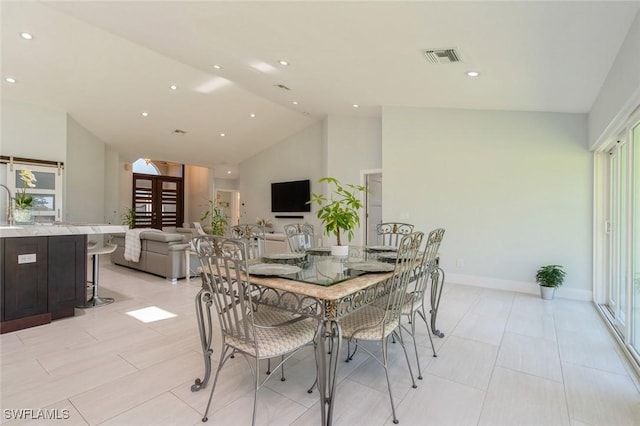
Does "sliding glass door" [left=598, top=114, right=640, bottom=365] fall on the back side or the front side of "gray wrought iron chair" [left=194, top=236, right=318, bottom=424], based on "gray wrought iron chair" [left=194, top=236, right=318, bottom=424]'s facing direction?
on the front side

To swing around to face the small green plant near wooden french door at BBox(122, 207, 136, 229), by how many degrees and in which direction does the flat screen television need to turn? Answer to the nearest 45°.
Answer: approximately 45° to its right

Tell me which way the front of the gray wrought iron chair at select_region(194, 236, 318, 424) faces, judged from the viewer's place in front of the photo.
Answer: facing away from the viewer and to the right of the viewer

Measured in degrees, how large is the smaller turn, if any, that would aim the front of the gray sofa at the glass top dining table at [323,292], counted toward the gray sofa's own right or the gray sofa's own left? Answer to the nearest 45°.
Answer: approximately 135° to the gray sofa's own right

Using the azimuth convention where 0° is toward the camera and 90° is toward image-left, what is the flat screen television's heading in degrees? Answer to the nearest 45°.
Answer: approximately 45°

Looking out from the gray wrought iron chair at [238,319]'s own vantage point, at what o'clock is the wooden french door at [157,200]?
The wooden french door is roughly at 10 o'clock from the gray wrought iron chair.

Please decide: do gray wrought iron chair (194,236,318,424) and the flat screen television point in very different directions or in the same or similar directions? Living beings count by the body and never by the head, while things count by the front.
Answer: very different directions

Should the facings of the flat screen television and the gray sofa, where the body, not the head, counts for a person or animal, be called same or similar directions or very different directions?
very different directions

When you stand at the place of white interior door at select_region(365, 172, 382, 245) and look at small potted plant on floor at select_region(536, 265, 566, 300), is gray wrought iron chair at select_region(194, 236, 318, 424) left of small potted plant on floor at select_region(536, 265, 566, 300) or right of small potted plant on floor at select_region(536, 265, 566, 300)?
right

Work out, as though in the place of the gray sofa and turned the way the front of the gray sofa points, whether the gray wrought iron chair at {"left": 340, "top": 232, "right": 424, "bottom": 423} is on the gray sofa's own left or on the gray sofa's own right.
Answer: on the gray sofa's own right

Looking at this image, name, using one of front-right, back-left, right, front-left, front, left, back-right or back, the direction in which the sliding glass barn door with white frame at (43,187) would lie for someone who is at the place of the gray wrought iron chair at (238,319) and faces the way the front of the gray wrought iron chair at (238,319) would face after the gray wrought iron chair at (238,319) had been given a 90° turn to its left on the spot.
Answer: front

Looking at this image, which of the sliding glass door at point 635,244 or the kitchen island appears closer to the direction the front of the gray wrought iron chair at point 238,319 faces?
the sliding glass door

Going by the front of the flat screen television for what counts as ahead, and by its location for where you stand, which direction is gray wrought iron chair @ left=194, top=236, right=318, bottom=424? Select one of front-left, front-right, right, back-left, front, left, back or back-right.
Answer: front-left

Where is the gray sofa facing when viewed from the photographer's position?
facing away from the viewer and to the right of the viewer

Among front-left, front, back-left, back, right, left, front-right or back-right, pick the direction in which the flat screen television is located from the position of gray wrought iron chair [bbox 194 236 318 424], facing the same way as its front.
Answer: front-left
